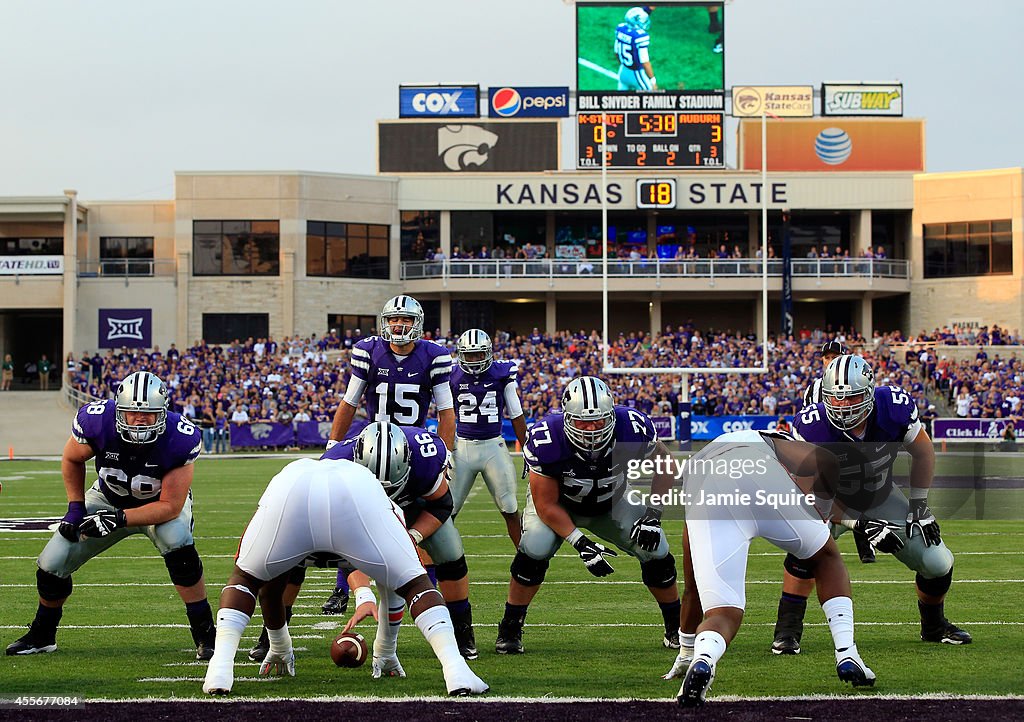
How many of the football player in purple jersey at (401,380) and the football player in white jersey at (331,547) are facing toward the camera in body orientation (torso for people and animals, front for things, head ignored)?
1

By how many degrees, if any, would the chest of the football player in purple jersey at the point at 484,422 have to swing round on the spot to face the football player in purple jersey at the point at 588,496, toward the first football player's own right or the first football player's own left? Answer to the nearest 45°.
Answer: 0° — they already face them

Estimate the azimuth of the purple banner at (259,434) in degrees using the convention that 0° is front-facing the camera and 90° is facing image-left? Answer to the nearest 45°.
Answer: approximately 0°

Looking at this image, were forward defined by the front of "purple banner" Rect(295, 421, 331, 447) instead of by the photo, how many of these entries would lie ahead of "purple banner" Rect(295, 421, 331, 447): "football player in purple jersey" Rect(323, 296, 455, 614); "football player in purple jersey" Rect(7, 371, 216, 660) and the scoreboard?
2

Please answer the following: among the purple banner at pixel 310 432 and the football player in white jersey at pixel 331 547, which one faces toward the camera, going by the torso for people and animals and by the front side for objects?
the purple banner

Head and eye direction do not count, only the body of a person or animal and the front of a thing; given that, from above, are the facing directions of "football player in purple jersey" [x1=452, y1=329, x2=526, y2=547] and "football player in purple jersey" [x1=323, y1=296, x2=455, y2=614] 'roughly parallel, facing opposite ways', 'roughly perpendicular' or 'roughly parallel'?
roughly parallel

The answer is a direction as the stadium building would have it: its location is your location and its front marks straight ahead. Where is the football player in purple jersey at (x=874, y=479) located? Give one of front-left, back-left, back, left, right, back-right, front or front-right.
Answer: front

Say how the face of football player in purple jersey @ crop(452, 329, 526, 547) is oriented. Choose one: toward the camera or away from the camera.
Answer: toward the camera

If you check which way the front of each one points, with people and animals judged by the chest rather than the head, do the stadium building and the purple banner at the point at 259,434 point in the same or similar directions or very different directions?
same or similar directions

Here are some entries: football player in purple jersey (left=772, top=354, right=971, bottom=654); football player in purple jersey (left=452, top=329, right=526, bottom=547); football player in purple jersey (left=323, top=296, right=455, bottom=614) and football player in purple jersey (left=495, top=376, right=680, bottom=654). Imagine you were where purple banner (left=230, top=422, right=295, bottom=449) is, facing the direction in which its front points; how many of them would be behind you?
0

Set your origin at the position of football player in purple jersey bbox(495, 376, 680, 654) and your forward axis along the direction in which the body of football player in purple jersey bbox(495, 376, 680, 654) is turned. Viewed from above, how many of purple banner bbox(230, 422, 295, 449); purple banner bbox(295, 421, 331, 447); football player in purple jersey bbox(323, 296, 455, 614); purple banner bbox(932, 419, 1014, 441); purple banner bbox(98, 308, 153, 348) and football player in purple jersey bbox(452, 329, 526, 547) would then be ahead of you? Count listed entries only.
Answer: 0

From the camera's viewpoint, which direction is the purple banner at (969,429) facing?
toward the camera

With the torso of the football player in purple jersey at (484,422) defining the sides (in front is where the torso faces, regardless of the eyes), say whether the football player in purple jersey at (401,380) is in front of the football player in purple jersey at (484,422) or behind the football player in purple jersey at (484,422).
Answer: in front

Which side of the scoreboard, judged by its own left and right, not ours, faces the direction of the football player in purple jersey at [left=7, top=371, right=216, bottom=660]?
front

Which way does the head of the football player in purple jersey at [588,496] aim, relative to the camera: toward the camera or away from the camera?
toward the camera

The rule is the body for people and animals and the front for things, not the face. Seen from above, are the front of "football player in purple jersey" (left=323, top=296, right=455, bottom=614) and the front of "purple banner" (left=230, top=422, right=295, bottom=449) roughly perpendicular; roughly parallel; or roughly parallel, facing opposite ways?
roughly parallel

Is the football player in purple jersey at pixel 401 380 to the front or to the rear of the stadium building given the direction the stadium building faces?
to the front

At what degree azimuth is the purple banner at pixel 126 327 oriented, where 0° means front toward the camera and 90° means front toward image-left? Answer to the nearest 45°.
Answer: approximately 0°

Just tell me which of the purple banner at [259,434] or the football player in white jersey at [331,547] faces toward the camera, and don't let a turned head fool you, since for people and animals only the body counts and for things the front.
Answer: the purple banner
